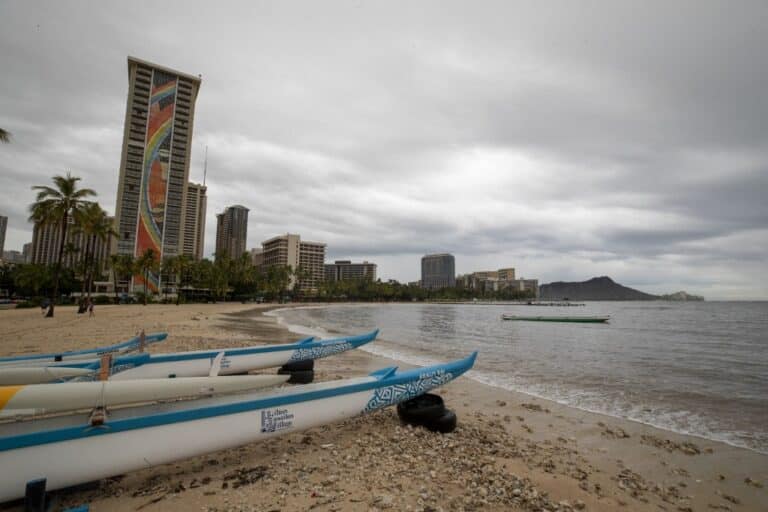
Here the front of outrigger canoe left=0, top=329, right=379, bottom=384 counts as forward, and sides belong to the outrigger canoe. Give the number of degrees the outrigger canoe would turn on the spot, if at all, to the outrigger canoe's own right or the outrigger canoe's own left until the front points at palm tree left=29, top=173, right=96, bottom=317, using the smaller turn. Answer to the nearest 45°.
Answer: approximately 90° to the outrigger canoe's own left

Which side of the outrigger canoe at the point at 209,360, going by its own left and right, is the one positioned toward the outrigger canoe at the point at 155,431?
right

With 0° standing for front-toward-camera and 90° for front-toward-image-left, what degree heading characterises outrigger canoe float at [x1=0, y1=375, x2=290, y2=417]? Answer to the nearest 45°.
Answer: approximately 270°

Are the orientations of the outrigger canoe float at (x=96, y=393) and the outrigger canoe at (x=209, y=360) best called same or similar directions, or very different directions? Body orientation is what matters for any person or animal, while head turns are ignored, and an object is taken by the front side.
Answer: same or similar directions

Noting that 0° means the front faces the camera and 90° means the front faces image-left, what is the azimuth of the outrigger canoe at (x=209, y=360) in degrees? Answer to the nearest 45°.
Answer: approximately 270°

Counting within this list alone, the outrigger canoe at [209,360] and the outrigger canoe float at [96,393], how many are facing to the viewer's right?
2

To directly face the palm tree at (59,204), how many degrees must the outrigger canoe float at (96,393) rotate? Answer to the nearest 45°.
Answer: approximately 90° to its left
